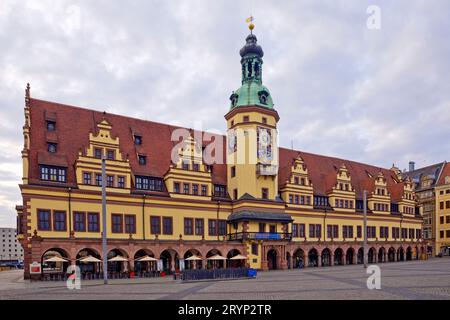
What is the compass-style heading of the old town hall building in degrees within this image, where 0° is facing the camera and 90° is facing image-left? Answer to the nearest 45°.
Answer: approximately 315°
